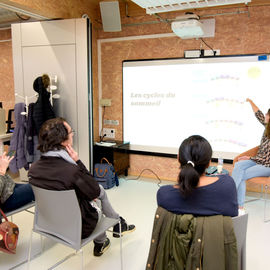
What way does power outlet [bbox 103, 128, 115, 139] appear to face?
toward the camera

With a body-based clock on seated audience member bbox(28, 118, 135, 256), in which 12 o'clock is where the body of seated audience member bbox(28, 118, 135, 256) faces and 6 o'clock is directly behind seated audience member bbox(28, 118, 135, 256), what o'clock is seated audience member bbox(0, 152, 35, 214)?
seated audience member bbox(0, 152, 35, 214) is roughly at 9 o'clock from seated audience member bbox(28, 118, 135, 256).

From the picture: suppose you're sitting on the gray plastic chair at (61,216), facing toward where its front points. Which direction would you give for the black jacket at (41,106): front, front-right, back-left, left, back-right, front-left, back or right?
front-left

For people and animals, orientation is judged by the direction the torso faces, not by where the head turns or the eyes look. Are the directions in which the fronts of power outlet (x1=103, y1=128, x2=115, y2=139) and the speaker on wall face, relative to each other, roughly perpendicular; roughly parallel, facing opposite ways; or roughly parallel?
roughly parallel

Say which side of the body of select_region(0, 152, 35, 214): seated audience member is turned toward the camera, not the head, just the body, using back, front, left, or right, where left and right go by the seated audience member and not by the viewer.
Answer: right

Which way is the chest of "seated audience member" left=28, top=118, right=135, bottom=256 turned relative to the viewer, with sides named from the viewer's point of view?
facing away from the viewer and to the right of the viewer

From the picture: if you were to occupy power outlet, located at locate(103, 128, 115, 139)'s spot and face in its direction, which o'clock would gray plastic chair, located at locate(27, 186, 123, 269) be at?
The gray plastic chair is roughly at 12 o'clock from the power outlet.

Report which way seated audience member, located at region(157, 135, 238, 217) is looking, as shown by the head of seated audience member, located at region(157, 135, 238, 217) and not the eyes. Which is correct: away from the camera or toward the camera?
away from the camera

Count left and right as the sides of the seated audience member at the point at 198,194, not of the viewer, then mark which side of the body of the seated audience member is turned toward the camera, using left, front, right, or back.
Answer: back

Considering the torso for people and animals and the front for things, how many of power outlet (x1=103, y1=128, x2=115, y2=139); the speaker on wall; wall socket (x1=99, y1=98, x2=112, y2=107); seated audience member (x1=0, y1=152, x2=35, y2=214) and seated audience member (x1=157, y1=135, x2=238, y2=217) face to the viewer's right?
1

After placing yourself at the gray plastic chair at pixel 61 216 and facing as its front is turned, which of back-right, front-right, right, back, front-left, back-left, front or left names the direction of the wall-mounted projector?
front

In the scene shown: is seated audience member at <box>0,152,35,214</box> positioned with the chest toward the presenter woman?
yes

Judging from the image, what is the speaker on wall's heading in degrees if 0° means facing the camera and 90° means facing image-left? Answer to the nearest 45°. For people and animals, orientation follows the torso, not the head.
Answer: approximately 0°

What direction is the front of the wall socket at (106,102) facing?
toward the camera

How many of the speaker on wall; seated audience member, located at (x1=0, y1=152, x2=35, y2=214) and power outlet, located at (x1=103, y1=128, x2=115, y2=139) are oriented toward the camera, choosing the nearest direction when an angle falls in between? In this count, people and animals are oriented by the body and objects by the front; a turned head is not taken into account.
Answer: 2

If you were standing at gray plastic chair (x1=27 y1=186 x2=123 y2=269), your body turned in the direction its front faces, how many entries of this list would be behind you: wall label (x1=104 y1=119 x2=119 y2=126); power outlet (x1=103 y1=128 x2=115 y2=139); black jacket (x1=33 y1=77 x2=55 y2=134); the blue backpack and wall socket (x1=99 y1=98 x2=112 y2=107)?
0

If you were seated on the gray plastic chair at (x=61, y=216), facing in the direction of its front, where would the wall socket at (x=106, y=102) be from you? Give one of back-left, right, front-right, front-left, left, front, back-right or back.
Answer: front-left

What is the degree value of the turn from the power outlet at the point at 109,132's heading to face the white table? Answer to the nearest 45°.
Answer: approximately 45° to its right

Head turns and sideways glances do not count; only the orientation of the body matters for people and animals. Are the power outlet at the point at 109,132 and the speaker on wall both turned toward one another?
no

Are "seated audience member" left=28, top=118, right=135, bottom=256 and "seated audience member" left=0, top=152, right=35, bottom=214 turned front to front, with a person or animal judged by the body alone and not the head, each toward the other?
no

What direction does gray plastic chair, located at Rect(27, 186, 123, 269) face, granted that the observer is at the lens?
facing away from the viewer and to the right of the viewer

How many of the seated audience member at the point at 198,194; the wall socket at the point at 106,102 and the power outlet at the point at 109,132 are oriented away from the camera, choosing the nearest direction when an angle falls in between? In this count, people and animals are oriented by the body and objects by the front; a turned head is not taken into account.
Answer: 1
